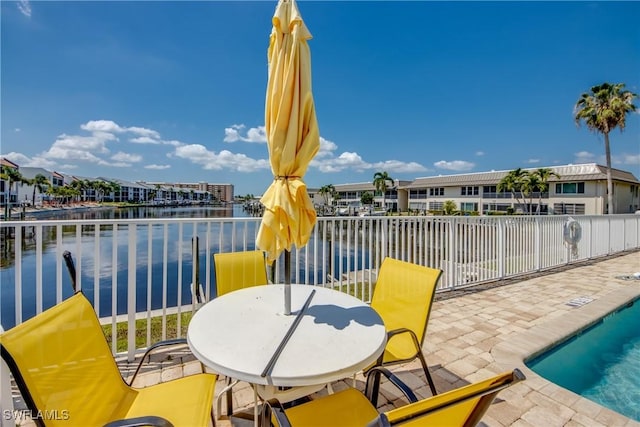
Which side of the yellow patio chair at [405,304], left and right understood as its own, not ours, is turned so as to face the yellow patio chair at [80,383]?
front

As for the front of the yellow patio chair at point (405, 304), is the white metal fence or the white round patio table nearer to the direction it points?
the white round patio table

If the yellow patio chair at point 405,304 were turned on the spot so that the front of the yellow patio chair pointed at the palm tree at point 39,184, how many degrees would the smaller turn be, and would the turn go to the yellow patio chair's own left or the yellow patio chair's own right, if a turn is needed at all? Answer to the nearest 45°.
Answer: approximately 90° to the yellow patio chair's own right

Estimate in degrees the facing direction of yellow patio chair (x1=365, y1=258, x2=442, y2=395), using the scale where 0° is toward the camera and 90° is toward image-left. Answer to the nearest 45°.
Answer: approximately 45°

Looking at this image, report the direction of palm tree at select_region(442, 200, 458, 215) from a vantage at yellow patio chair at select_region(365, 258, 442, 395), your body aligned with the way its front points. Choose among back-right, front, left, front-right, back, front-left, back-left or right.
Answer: back-right

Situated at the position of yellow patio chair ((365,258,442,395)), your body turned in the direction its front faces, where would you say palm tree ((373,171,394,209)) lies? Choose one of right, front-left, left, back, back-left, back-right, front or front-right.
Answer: back-right

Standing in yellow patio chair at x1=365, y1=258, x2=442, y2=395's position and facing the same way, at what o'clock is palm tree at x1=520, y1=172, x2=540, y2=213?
The palm tree is roughly at 5 o'clock from the yellow patio chair.

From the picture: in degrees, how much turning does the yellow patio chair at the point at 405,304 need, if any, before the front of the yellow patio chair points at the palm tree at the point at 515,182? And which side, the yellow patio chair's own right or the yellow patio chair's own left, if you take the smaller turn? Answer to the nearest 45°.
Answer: approximately 135° to the yellow patio chair's own right

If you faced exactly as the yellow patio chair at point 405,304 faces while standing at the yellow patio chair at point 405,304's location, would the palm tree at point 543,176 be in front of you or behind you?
behind

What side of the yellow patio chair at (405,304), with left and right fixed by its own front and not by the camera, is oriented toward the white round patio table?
front

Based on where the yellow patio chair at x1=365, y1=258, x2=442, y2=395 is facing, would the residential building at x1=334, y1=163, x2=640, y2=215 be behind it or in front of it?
behind
